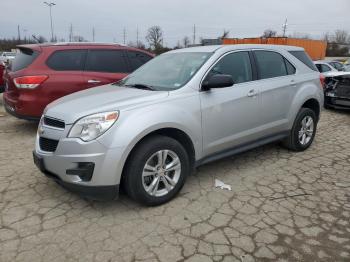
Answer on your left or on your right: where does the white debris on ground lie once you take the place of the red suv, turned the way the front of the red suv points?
on your right

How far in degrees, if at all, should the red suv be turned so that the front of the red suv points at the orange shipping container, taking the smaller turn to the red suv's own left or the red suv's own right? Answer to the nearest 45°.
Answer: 0° — it already faces it

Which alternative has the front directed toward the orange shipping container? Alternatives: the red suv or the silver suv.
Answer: the red suv

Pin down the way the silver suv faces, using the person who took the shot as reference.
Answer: facing the viewer and to the left of the viewer

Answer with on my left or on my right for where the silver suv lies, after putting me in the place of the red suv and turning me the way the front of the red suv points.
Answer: on my right

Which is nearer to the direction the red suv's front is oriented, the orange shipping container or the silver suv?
the orange shipping container

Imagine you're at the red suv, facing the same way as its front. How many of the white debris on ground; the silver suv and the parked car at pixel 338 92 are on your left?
0

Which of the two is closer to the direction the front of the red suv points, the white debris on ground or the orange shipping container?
the orange shipping container

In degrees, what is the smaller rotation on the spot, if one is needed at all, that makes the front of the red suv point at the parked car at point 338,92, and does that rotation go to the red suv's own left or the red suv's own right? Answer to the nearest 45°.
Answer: approximately 45° to the red suv's own right

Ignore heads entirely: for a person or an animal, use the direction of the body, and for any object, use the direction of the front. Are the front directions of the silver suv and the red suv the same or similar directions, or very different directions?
very different directions

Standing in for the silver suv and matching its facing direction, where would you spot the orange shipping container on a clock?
The orange shipping container is roughly at 5 o'clock from the silver suv.

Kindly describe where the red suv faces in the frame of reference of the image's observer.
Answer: facing away from the viewer and to the right of the viewer

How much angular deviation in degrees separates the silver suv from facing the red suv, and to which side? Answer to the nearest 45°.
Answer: approximately 90° to its right
